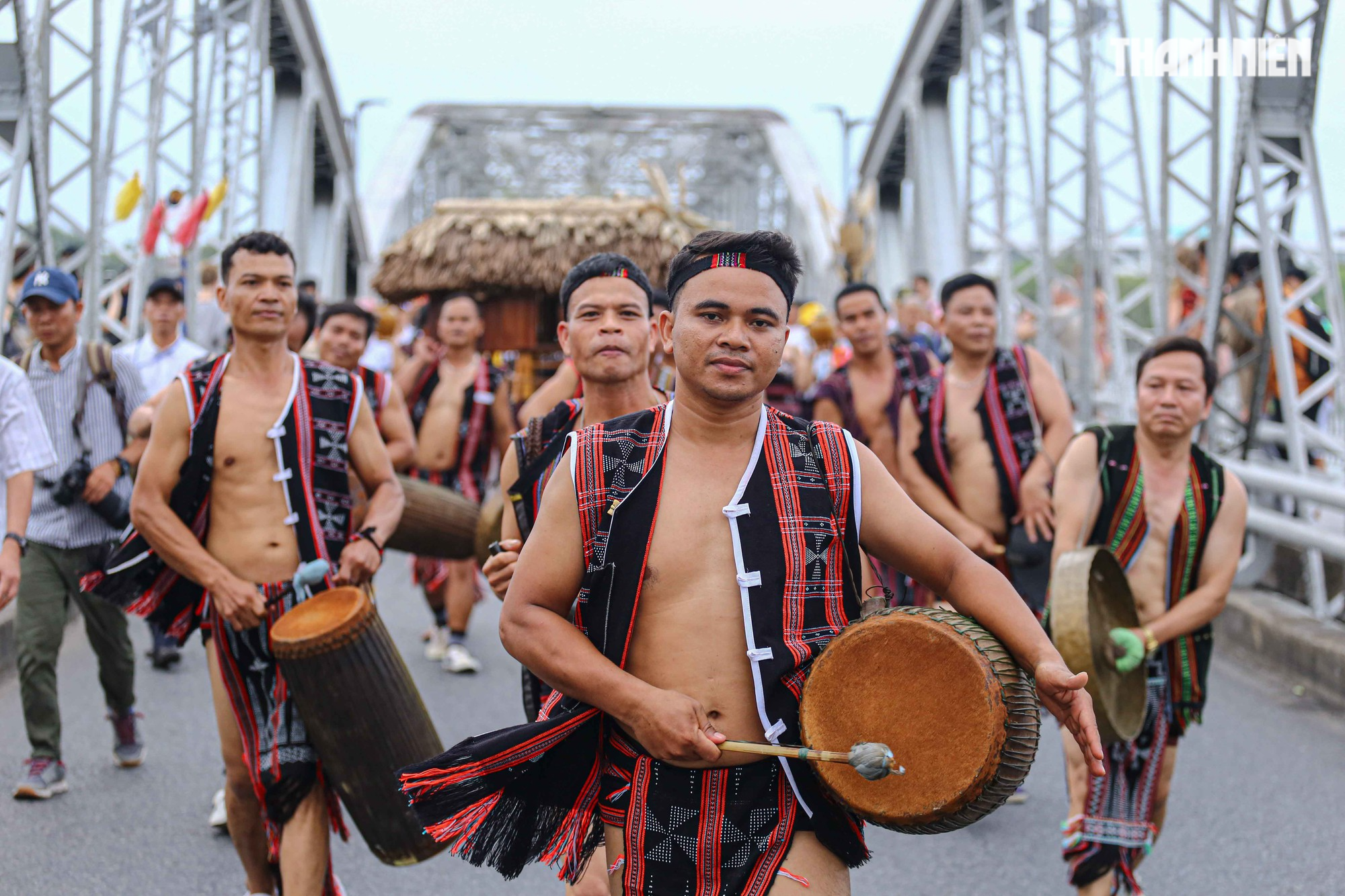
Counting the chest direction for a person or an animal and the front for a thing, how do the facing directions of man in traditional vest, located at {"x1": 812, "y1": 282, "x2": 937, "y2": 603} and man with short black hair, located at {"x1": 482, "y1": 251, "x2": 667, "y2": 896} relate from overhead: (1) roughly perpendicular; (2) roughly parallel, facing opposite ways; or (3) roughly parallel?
roughly parallel

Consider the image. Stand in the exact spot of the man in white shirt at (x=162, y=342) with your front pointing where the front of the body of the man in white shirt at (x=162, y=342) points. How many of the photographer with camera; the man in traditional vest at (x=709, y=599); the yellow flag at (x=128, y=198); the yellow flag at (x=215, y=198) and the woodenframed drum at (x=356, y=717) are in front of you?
3

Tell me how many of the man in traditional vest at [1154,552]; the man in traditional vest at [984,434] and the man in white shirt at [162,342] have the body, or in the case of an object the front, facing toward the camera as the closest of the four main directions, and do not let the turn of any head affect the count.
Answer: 3

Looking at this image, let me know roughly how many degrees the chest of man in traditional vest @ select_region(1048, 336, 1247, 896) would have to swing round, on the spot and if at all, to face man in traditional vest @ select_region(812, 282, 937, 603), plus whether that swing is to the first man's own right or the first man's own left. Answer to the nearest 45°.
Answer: approximately 135° to the first man's own right

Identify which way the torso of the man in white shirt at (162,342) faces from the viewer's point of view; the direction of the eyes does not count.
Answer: toward the camera

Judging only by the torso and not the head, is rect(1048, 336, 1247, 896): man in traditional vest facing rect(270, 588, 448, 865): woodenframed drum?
no

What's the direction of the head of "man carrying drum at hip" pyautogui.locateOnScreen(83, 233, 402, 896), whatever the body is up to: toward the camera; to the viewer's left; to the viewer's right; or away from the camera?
toward the camera

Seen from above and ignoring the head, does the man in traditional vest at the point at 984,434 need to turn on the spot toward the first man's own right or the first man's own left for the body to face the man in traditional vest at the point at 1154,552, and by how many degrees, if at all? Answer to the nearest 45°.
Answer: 0° — they already face them

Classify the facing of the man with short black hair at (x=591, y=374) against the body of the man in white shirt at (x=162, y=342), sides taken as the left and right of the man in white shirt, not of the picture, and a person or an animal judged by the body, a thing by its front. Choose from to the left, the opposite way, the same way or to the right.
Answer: the same way

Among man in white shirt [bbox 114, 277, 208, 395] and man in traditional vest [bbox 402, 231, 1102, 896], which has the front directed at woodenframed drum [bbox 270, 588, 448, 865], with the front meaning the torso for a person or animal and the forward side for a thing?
the man in white shirt

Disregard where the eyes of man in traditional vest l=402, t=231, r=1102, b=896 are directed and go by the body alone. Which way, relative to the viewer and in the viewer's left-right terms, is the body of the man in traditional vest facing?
facing the viewer

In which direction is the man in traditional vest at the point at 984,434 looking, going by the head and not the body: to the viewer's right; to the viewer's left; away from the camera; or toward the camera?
toward the camera

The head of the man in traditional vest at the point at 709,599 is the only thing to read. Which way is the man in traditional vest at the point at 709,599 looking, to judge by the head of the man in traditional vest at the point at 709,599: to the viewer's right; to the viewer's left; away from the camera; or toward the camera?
toward the camera

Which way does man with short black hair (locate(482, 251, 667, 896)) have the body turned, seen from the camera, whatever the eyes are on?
toward the camera

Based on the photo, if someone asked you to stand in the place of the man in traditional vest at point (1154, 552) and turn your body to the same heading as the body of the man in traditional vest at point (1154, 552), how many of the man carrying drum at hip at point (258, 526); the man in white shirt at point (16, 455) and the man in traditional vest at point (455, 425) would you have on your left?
0

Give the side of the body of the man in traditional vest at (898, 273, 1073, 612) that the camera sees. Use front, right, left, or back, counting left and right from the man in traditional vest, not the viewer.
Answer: front

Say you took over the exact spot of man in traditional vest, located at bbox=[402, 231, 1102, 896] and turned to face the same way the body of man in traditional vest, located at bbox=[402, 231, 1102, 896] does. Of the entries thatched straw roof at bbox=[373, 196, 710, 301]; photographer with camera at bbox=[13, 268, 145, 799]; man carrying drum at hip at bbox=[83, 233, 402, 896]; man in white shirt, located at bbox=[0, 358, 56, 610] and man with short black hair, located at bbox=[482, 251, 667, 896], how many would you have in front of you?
0
